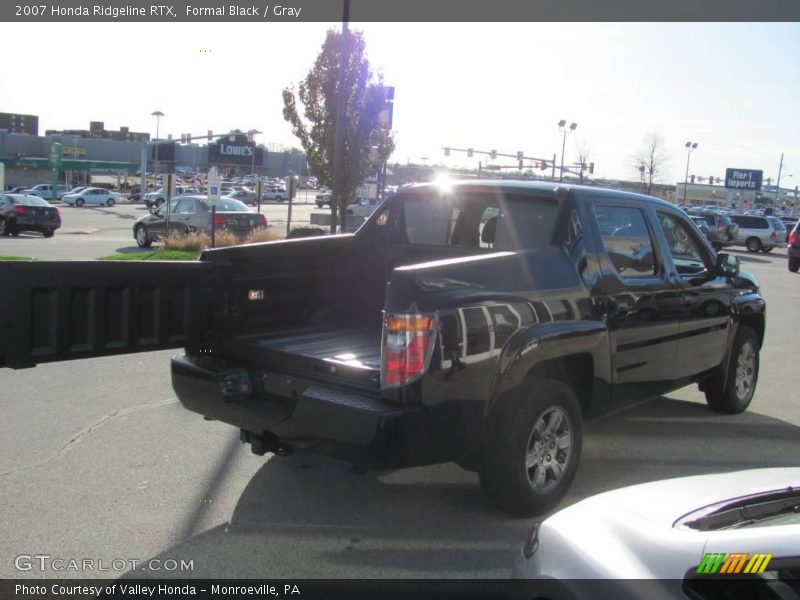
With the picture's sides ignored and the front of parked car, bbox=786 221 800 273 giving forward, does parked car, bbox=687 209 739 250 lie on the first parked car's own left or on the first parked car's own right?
on the first parked car's own left

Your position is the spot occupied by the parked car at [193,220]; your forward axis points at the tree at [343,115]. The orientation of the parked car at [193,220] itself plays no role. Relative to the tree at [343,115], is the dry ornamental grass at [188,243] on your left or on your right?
right

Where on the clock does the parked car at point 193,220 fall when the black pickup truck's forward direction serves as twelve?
The parked car is roughly at 10 o'clock from the black pickup truck.

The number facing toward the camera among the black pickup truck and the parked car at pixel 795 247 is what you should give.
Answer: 0

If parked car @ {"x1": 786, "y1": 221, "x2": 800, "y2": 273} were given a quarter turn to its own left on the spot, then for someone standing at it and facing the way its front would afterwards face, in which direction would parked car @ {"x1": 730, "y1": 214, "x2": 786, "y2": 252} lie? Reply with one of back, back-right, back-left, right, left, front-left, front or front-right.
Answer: front-right

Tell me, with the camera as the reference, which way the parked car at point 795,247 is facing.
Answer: facing away from the viewer and to the right of the viewer

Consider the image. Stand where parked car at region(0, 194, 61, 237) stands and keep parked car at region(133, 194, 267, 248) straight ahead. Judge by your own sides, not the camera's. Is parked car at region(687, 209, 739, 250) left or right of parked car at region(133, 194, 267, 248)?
left

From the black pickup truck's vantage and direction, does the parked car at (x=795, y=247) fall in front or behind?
in front

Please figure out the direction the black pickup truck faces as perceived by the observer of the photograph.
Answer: facing away from the viewer and to the right of the viewer
